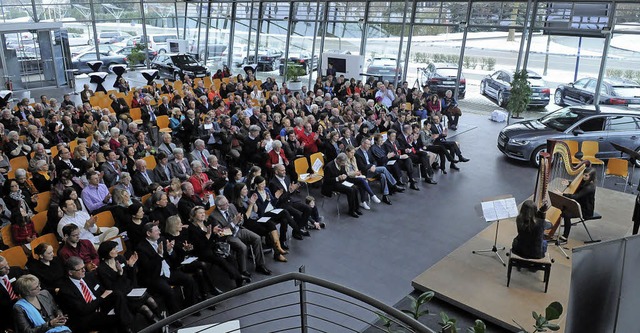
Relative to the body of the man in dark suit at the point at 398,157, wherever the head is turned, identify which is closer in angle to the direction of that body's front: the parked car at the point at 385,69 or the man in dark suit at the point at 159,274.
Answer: the man in dark suit

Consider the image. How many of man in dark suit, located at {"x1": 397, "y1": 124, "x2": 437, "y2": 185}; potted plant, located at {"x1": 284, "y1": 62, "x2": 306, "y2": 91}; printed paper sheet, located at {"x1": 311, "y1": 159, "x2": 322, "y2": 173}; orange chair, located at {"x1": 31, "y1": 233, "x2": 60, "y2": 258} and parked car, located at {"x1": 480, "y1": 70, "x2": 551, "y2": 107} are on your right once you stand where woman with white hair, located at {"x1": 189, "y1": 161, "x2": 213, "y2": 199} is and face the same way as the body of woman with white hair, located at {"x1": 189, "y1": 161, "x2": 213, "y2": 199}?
1

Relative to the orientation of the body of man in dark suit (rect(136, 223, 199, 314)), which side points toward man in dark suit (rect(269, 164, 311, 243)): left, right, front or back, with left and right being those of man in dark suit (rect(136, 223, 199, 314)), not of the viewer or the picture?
left

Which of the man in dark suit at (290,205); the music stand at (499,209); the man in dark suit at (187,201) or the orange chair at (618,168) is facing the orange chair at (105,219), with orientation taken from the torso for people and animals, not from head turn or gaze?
the orange chair at (618,168)

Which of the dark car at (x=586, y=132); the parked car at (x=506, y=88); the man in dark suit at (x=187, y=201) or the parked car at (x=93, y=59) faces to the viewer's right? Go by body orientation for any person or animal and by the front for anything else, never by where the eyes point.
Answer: the man in dark suit

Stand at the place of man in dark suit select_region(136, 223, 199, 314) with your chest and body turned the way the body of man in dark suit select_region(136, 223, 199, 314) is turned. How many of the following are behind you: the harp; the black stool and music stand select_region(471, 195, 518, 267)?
0

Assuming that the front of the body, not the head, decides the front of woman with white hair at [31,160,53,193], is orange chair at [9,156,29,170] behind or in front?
behind

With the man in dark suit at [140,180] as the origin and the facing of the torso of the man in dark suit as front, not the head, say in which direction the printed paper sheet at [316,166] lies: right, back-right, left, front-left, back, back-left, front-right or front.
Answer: front-left

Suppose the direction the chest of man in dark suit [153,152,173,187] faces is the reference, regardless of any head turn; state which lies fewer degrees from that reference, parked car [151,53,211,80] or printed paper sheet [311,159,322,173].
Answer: the printed paper sheet

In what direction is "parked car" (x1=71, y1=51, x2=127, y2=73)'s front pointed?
to the viewer's left

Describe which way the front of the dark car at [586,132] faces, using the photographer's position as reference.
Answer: facing the viewer and to the left of the viewer

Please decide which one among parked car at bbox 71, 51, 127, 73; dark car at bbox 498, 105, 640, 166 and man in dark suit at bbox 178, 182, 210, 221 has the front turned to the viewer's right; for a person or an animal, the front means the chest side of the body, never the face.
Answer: the man in dark suit

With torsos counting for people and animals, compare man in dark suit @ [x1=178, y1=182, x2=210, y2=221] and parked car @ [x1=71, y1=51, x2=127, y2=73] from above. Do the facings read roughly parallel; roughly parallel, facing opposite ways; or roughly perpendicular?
roughly parallel, facing opposite ways

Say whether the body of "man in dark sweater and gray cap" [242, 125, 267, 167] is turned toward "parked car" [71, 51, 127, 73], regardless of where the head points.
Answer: no

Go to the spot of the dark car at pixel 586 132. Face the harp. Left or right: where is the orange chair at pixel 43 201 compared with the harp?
right

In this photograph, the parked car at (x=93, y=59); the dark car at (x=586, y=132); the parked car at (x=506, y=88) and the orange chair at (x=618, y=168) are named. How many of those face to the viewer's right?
0

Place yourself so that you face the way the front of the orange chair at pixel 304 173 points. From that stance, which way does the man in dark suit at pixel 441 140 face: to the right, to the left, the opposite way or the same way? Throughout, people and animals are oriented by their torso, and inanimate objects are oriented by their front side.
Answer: the same way

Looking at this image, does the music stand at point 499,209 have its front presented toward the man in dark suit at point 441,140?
no

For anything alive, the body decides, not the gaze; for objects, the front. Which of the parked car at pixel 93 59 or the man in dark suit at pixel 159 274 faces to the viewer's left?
the parked car
